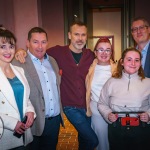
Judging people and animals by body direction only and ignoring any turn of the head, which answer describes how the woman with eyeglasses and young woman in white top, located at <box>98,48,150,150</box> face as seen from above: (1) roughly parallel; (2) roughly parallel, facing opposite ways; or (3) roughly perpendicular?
roughly parallel

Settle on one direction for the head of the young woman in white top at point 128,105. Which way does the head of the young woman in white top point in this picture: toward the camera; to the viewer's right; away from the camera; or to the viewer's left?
toward the camera

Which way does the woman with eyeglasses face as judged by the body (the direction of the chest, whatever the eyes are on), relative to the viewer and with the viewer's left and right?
facing the viewer

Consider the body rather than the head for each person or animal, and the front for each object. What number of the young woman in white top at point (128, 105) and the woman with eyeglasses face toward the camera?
2

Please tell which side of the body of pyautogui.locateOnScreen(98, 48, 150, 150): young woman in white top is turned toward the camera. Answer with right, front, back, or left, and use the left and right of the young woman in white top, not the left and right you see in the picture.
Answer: front

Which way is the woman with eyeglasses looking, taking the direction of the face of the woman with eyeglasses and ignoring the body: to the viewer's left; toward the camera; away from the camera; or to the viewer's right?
toward the camera
